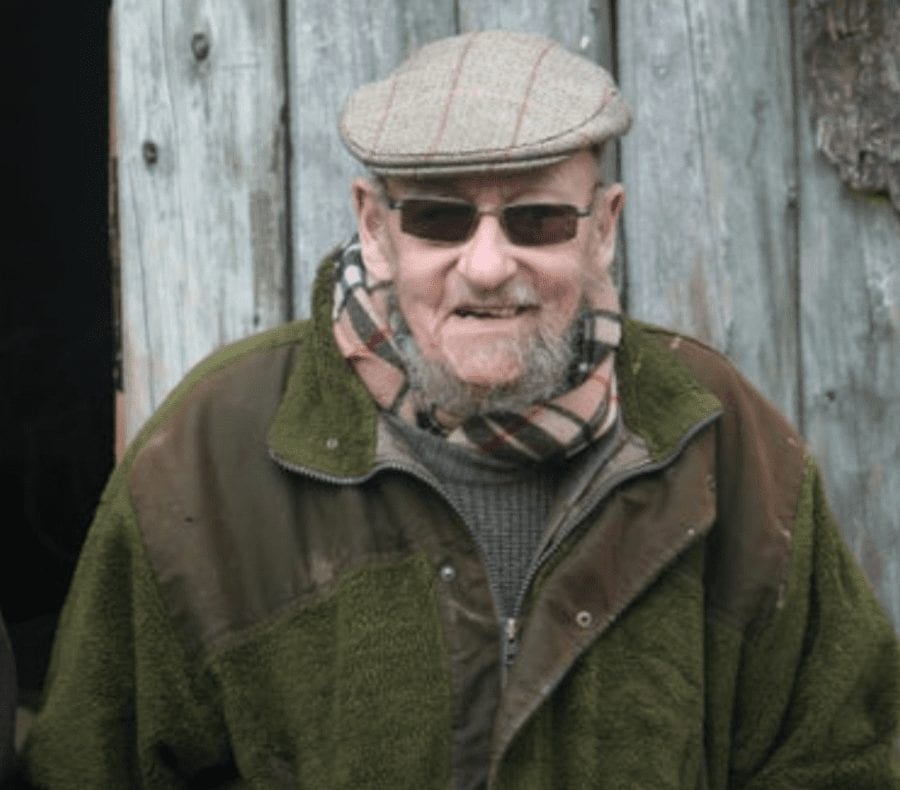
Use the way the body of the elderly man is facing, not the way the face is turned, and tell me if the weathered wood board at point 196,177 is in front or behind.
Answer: behind

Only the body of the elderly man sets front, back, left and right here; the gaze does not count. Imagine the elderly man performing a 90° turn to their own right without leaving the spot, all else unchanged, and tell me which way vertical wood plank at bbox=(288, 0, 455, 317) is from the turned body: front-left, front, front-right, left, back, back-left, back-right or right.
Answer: right

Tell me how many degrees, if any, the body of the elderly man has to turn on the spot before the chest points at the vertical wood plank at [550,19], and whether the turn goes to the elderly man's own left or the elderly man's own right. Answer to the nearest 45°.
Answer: approximately 180°

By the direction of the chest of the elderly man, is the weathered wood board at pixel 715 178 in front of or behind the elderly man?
behind

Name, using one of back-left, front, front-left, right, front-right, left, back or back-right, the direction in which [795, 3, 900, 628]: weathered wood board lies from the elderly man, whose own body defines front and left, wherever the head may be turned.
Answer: back-left

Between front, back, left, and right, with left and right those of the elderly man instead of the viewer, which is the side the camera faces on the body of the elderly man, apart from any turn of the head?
front
